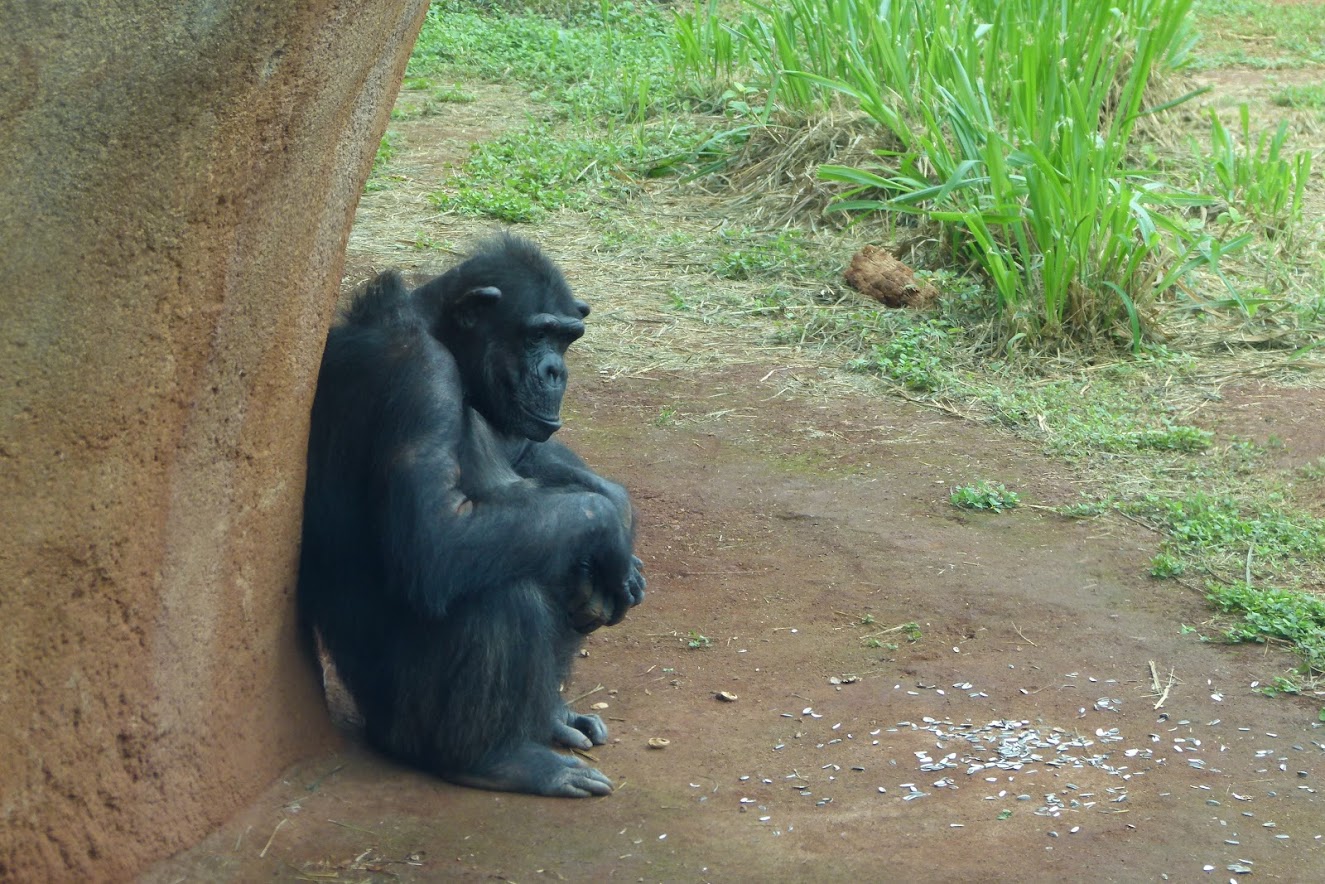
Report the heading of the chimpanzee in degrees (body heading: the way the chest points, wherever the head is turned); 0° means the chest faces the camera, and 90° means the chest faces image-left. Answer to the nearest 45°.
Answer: approximately 270°

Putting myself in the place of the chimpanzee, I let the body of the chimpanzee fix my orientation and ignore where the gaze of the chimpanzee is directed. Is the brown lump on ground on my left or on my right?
on my left
